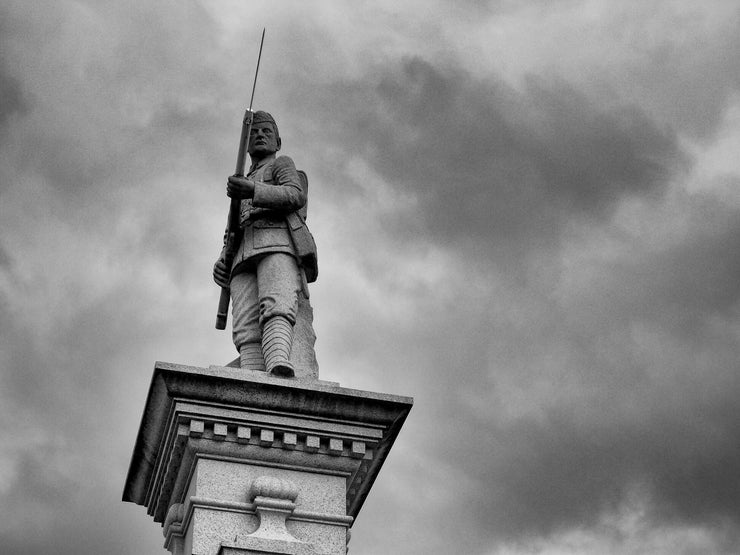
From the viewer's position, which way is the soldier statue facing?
facing the viewer and to the left of the viewer
